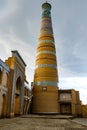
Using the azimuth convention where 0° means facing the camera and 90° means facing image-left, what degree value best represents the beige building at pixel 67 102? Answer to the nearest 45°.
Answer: approximately 45°

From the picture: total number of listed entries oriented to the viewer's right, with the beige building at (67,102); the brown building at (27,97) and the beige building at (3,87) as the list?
2

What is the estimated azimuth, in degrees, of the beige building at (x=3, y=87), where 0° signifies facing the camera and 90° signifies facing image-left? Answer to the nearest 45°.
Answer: approximately 270°

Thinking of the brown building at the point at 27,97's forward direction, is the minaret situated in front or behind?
in front

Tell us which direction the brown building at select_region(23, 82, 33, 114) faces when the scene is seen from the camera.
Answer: facing to the right of the viewer
